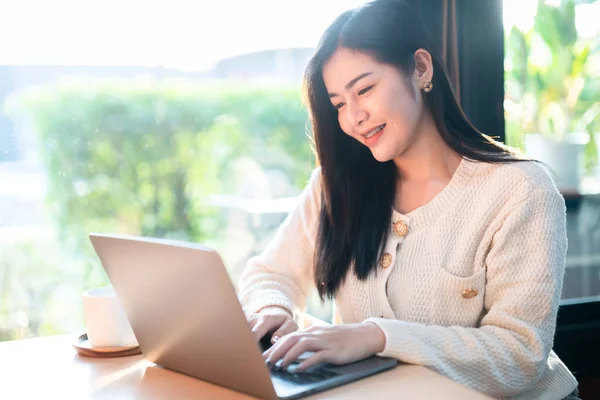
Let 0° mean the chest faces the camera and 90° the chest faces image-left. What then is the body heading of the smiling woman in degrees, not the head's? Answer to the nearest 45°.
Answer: approximately 45°

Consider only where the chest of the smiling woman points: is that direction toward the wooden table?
yes

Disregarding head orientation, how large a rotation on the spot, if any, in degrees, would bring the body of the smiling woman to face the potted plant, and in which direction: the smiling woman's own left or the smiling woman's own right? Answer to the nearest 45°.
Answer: approximately 180°

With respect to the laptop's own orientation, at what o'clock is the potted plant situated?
The potted plant is roughly at 12 o'clock from the laptop.

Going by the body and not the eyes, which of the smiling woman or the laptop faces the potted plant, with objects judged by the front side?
the laptop

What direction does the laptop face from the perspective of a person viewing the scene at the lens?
facing away from the viewer and to the right of the viewer

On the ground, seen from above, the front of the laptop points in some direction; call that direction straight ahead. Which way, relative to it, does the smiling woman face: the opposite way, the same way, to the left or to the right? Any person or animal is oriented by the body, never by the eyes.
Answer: the opposite way
